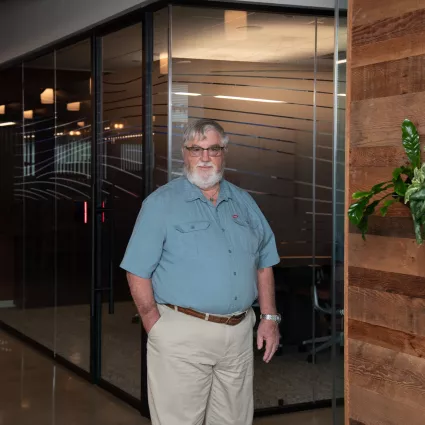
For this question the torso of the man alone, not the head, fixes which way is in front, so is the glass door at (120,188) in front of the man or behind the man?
behind

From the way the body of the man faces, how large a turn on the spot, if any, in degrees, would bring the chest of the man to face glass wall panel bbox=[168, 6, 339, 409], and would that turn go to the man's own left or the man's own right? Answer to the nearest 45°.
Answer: approximately 135° to the man's own left

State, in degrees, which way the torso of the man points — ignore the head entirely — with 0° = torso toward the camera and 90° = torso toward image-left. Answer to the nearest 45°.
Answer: approximately 315°
